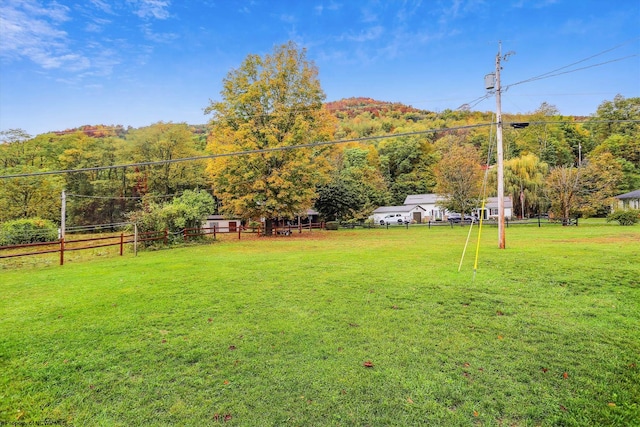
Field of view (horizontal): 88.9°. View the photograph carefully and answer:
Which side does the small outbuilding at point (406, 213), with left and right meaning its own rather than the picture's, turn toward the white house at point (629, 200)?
left

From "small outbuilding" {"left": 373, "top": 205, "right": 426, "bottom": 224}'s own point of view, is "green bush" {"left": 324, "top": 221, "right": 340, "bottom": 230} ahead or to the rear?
ahead

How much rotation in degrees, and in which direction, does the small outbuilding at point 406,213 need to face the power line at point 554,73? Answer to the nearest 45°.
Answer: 0° — it already faces it

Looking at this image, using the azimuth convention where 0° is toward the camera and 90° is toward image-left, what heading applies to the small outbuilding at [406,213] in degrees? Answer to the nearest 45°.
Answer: approximately 0°

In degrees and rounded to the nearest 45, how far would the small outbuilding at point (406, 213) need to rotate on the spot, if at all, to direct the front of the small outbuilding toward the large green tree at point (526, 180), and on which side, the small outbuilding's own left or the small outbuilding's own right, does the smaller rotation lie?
approximately 90° to the small outbuilding's own left

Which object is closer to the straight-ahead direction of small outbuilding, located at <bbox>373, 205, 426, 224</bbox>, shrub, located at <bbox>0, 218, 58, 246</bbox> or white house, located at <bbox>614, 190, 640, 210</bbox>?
the shrub
